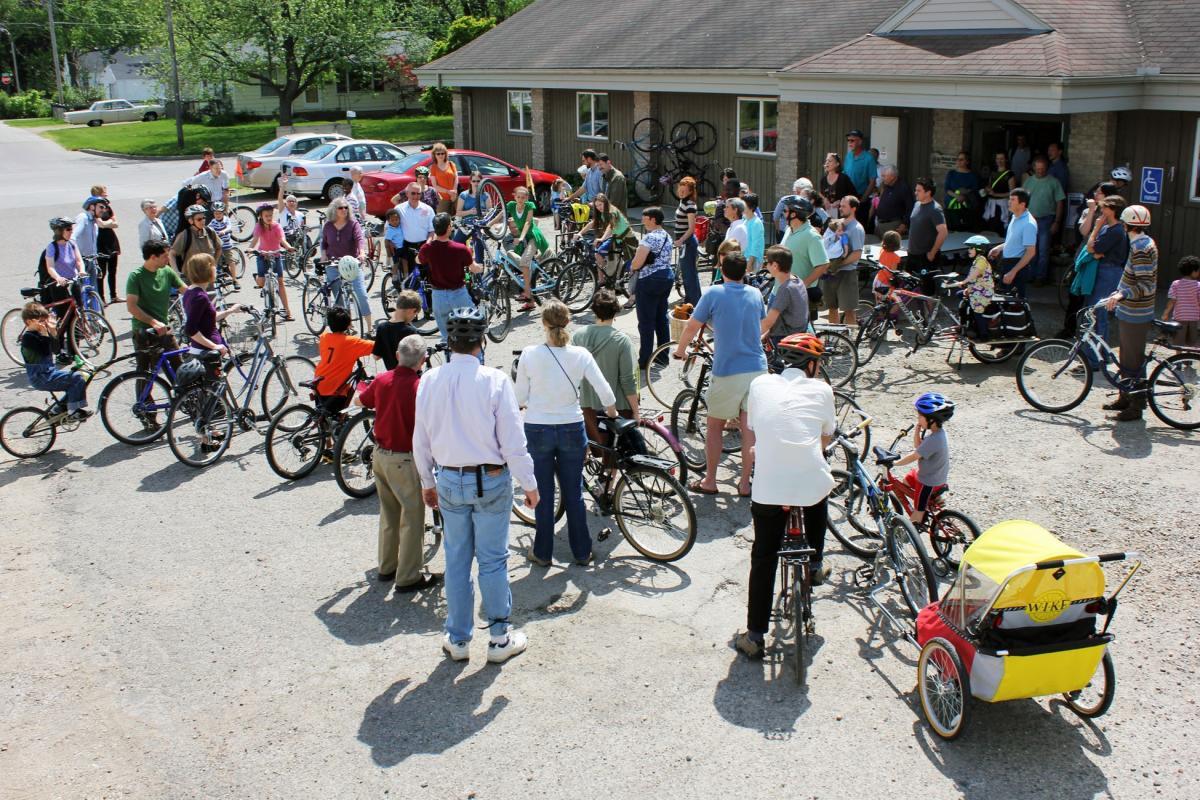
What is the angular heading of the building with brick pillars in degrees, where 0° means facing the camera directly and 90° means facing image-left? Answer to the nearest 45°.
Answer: approximately 45°

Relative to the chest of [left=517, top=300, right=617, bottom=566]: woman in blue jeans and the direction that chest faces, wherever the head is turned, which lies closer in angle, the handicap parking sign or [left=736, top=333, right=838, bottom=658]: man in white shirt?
the handicap parking sign

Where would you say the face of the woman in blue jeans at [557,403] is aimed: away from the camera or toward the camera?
away from the camera

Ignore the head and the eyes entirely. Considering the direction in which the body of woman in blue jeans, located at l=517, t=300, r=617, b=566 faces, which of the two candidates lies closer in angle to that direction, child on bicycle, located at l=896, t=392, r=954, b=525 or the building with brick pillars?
the building with brick pillars

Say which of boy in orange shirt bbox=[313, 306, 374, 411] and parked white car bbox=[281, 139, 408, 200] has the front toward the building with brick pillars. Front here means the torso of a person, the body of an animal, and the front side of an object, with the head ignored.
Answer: the boy in orange shirt

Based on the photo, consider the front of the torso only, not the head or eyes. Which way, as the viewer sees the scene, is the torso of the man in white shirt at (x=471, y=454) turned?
away from the camera

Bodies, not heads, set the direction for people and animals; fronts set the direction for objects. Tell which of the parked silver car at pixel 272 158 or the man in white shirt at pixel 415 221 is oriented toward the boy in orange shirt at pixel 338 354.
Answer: the man in white shirt

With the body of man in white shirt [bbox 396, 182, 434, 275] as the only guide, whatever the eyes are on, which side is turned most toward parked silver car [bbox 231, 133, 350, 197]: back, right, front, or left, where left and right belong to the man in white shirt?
back

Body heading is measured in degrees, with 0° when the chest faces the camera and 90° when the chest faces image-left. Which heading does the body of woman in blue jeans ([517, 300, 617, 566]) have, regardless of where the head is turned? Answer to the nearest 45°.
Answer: approximately 180°

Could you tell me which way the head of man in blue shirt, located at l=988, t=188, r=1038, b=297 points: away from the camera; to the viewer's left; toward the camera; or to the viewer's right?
to the viewer's left

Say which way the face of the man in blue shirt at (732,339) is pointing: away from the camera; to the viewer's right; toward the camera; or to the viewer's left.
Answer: away from the camera

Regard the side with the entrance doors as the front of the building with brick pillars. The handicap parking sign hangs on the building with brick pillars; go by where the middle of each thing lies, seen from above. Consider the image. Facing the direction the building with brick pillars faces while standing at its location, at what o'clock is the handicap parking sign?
The handicap parking sign is roughly at 9 o'clock from the building with brick pillars.

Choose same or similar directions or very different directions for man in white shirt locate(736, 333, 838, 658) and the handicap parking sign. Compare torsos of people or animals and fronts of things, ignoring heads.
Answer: very different directions
